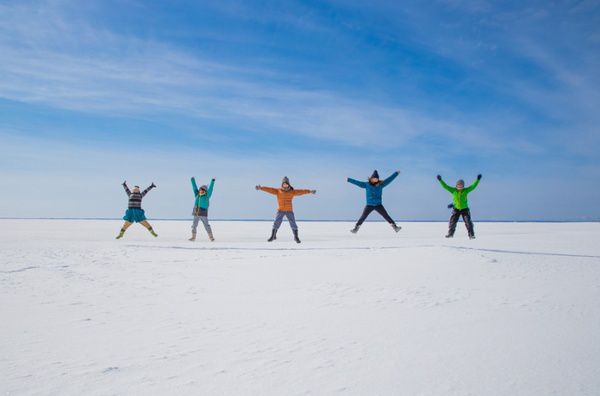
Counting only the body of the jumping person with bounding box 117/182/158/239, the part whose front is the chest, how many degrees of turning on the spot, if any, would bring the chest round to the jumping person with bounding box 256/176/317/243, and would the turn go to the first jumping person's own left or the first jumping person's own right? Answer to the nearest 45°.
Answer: approximately 45° to the first jumping person's own left

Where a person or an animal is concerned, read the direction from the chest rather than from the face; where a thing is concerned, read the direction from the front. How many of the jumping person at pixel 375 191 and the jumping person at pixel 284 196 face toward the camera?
2

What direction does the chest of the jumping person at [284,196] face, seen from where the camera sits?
toward the camera

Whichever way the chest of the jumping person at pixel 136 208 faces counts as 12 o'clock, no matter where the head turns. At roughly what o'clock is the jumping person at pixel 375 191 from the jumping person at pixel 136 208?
the jumping person at pixel 375 191 is roughly at 10 o'clock from the jumping person at pixel 136 208.

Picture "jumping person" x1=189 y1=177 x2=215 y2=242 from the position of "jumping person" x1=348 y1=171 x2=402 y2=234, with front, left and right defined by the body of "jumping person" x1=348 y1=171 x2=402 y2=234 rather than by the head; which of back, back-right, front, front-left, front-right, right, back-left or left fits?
right

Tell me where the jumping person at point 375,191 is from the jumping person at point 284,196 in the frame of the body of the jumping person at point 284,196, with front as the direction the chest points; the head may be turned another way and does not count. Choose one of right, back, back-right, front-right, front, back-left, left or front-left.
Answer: left
